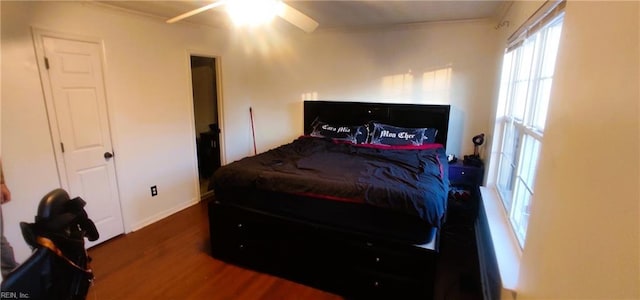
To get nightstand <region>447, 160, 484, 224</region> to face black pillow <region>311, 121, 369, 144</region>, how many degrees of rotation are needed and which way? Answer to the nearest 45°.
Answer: approximately 90° to its right

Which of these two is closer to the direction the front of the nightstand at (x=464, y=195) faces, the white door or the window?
the window

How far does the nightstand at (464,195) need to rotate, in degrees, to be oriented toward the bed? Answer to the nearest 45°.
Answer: approximately 45° to its right

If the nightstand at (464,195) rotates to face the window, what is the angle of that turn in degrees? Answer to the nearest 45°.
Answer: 0° — it already faces it

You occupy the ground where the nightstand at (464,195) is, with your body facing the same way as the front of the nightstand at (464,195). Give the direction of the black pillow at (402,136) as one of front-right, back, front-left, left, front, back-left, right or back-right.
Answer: right

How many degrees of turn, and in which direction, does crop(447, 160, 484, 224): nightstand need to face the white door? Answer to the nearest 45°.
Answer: approximately 45° to its right

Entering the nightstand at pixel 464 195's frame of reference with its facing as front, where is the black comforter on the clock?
The black comforter is roughly at 1 o'clock from the nightstand.

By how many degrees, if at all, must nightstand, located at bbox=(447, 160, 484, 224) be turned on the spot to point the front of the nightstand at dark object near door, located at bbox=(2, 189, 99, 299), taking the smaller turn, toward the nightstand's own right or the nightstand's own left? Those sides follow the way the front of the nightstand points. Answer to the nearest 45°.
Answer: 0° — it already faces it

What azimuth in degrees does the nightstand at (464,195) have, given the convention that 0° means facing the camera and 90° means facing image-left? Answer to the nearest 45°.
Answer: approximately 0°

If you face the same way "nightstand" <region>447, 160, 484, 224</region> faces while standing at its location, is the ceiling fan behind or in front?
in front
